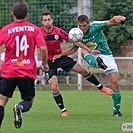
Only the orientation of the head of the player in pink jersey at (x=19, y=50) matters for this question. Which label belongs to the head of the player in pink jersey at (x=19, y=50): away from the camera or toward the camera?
away from the camera

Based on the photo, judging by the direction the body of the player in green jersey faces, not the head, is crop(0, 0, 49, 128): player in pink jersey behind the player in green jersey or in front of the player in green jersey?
in front

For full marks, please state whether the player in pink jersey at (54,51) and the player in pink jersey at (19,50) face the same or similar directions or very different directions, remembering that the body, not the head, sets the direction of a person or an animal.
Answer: very different directions

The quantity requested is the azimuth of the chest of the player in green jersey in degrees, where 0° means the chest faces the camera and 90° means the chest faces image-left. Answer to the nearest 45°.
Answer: approximately 45°

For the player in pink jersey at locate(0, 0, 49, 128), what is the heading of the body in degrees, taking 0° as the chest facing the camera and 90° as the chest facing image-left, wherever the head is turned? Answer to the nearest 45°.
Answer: approximately 180°

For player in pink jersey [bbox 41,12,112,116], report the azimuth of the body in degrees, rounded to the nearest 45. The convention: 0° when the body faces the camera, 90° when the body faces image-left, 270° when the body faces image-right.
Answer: approximately 0°

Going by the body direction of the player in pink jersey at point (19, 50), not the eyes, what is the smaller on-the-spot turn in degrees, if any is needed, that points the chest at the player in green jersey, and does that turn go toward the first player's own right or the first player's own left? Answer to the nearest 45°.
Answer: approximately 45° to the first player's own right

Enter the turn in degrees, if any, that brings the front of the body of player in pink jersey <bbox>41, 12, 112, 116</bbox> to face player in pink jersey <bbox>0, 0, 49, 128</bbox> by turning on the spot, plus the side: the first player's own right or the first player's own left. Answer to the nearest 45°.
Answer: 0° — they already face them

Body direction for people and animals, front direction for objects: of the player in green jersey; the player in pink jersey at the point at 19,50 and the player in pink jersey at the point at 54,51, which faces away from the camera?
the player in pink jersey at the point at 19,50

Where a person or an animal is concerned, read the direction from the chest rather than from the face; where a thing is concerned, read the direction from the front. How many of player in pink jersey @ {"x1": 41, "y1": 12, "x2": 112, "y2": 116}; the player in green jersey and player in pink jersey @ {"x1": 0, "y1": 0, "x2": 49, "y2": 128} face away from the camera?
1
